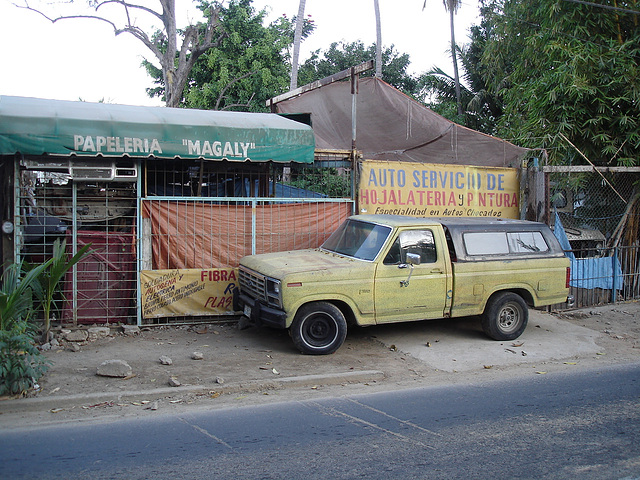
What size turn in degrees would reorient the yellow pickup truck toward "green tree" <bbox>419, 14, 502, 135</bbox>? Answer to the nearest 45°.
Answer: approximately 135° to its right

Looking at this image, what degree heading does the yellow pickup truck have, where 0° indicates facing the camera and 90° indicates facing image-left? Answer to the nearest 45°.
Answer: approximately 45°

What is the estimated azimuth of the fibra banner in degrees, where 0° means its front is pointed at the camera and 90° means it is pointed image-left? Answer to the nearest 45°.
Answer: approximately 0°

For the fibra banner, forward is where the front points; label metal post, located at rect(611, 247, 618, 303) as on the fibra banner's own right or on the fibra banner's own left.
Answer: on the fibra banner's own left

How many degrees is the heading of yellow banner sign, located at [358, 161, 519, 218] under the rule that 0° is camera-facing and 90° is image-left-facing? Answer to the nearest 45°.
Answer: approximately 0°

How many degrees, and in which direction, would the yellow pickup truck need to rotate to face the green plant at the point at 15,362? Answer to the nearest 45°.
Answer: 0° — it already faces it

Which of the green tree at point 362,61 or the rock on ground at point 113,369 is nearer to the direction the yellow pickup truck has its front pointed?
the rock on ground

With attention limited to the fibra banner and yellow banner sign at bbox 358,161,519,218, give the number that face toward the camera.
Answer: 2

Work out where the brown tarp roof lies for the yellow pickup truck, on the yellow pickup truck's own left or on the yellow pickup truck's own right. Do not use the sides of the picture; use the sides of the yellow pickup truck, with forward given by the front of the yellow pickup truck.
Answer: on the yellow pickup truck's own right

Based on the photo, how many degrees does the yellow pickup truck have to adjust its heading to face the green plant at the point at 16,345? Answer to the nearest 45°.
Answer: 0° — it already faces it

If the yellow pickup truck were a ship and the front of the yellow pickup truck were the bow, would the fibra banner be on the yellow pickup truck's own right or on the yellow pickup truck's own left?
on the yellow pickup truck's own right
